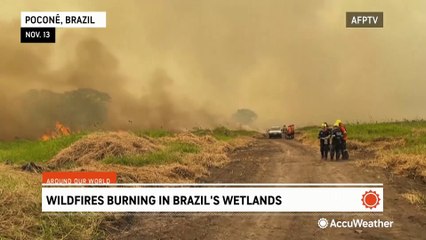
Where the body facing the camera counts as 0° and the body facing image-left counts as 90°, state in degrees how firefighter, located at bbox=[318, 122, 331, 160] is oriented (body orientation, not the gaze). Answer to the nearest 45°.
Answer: approximately 0°

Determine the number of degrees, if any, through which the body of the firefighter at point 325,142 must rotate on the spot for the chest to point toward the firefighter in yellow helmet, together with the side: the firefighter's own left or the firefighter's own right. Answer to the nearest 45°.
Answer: approximately 45° to the firefighter's own left
